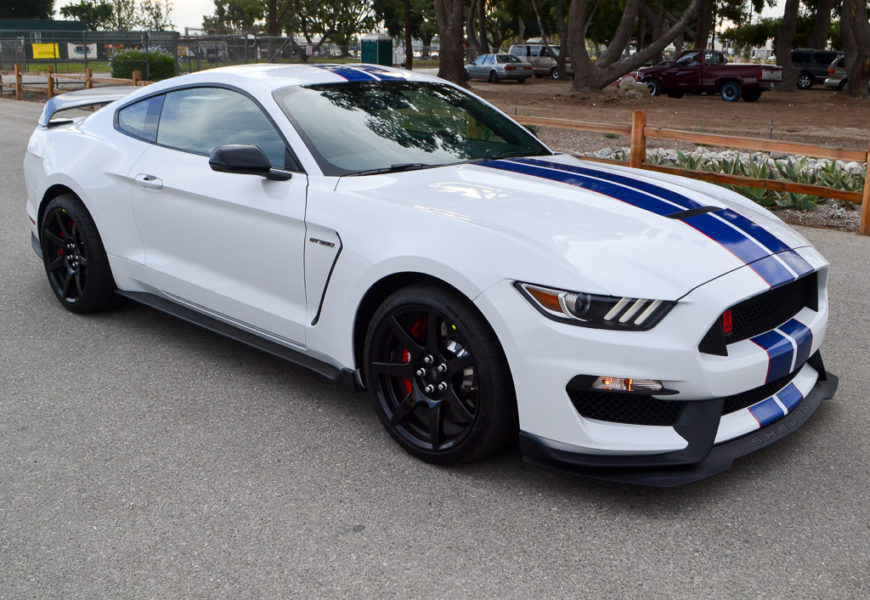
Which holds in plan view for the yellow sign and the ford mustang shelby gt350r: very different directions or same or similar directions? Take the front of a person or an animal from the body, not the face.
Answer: same or similar directions

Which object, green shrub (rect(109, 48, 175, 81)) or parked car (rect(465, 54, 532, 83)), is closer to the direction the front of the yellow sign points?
the green shrub

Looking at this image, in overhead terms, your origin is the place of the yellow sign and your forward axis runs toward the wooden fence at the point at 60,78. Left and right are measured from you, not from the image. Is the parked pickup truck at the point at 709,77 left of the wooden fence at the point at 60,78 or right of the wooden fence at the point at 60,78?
left

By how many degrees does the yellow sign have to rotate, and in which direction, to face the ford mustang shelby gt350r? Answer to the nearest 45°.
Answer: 0° — it already faces it

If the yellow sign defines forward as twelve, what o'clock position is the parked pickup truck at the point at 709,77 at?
The parked pickup truck is roughly at 10 o'clock from the yellow sign.

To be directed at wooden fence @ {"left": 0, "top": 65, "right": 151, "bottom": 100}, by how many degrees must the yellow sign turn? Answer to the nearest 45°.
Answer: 0° — it already faces it

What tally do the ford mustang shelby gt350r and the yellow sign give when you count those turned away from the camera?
0

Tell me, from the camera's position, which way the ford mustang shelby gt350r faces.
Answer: facing the viewer and to the right of the viewer

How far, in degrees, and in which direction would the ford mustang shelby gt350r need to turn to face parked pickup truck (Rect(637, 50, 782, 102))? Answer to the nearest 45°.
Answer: approximately 135° to its left

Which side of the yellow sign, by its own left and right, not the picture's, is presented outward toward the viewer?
front

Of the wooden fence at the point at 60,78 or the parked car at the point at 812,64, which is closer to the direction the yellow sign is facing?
the wooden fence
